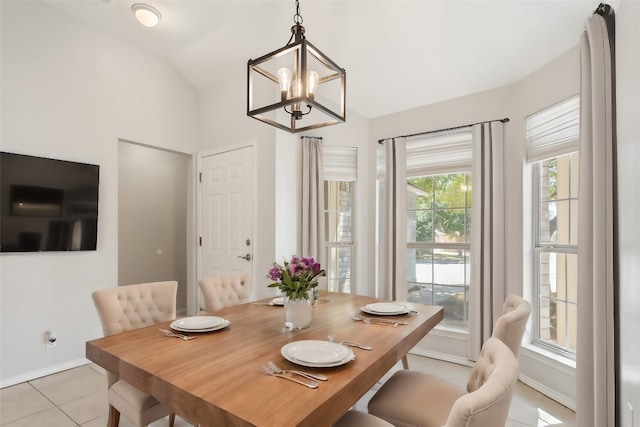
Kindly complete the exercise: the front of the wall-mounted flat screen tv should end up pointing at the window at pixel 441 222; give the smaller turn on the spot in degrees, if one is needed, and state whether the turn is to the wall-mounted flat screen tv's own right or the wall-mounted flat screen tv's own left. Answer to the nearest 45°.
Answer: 0° — it already faces it

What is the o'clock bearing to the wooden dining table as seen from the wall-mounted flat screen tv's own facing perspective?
The wooden dining table is roughly at 1 o'clock from the wall-mounted flat screen tv.

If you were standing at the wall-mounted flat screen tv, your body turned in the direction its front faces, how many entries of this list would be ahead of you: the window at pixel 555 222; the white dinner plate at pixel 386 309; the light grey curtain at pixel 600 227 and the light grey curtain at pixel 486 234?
4

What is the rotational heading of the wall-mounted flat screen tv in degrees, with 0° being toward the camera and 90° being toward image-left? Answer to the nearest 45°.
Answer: approximately 315°

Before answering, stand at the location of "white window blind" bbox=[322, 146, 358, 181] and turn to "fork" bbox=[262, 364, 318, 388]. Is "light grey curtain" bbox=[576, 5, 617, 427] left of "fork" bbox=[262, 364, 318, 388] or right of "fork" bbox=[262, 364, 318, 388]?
left

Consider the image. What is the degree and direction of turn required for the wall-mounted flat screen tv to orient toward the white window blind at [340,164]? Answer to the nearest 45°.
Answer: approximately 45° to its left

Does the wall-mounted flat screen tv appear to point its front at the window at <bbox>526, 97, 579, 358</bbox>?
yes

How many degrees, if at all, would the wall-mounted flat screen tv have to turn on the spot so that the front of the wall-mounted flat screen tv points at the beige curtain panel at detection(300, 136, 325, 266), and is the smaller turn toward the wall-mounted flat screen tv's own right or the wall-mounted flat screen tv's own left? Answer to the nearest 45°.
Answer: approximately 45° to the wall-mounted flat screen tv's own left

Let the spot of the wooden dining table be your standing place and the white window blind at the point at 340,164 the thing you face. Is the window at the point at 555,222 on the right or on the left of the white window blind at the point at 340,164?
right

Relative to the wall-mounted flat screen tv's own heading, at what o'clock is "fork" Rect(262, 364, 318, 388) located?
The fork is roughly at 1 o'clock from the wall-mounted flat screen tv.

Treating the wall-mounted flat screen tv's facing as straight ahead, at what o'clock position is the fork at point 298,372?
The fork is roughly at 1 o'clock from the wall-mounted flat screen tv.
